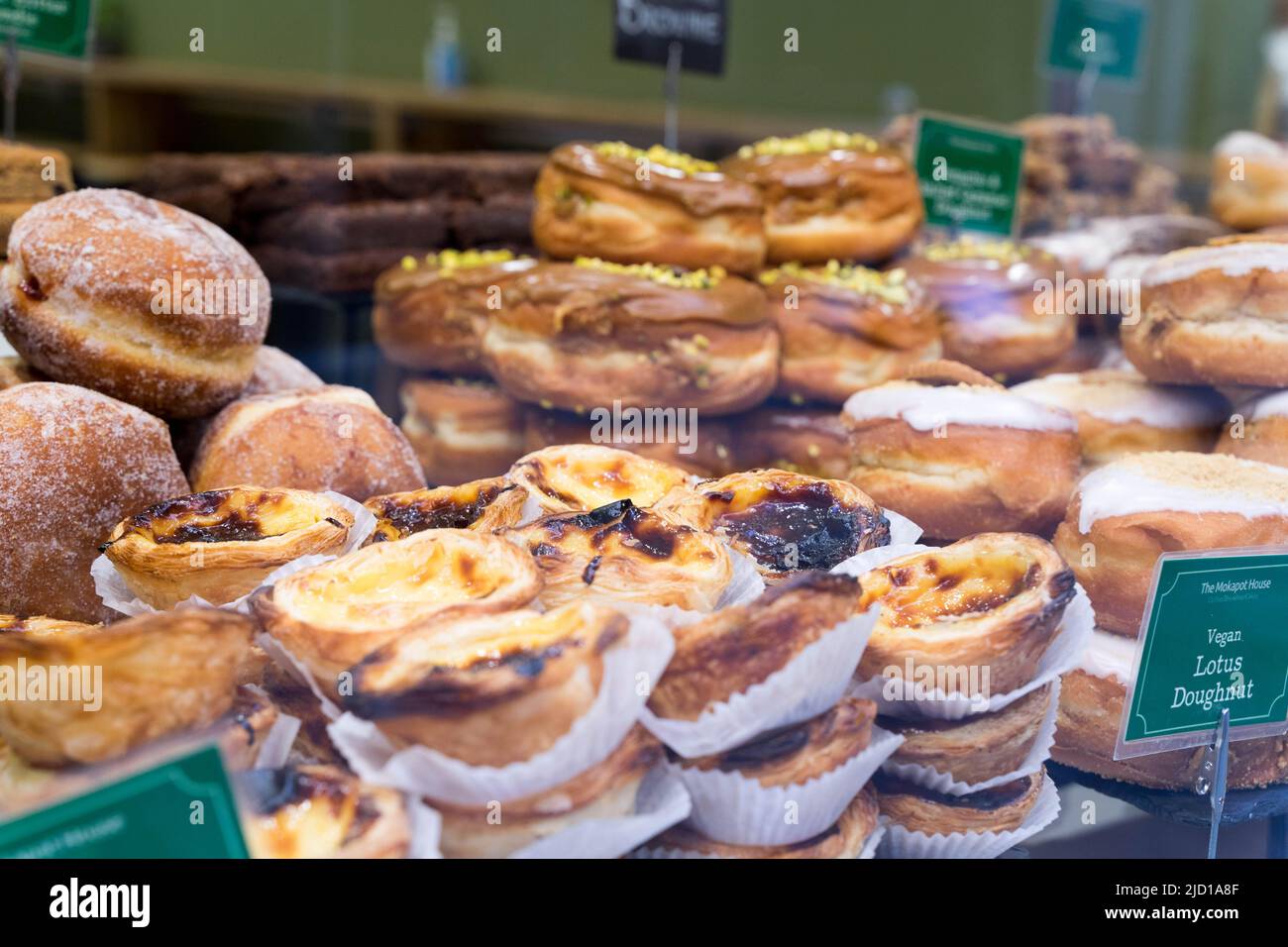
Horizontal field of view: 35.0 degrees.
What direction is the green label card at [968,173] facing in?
toward the camera

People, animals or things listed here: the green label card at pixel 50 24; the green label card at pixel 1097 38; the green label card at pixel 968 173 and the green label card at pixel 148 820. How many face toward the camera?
4

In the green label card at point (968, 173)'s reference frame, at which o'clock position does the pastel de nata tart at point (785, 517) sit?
The pastel de nata tart is roughly at 12 o'clock from the green label card.

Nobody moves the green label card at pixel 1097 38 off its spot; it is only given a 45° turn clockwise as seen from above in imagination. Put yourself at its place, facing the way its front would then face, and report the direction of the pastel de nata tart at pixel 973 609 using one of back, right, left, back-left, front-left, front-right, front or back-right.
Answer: front-left

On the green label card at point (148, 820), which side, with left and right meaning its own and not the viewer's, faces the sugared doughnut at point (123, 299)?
back

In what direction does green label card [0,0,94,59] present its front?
toward the camera

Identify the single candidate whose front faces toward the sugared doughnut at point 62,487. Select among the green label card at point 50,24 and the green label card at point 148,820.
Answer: the green label card at point 50,24

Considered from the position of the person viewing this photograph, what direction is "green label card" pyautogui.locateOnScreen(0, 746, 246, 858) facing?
facing the viewer

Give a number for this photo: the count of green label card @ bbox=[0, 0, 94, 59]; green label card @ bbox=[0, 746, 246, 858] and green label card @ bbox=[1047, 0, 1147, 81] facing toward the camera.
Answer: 3

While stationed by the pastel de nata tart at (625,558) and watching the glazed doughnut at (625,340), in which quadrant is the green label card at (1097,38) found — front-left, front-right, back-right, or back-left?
front-right

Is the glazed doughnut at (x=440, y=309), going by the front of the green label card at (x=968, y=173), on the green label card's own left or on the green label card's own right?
on the green label card's own right

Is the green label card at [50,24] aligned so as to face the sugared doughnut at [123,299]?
yes
